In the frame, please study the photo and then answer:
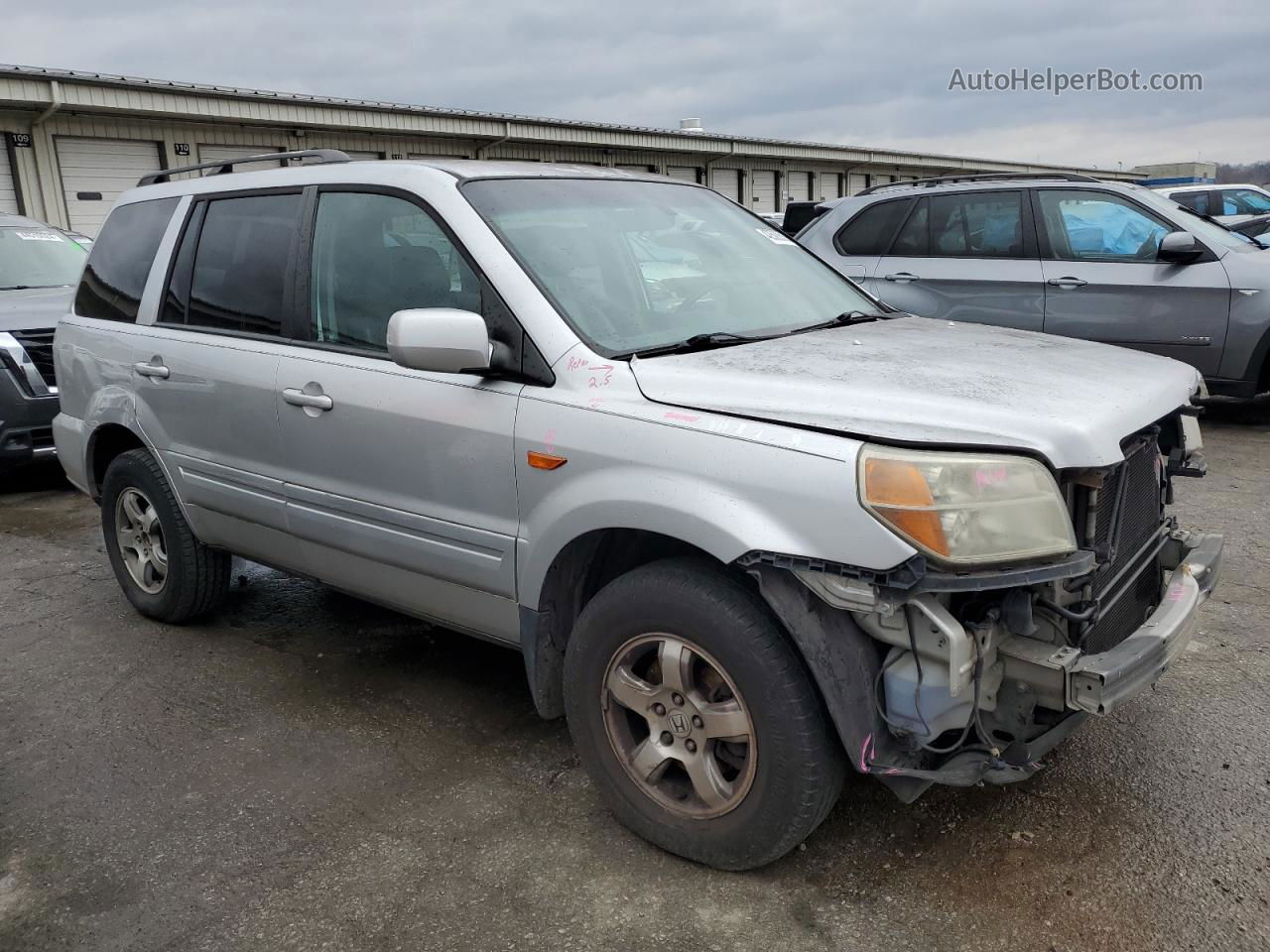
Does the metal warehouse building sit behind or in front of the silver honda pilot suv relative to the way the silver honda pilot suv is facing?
behind

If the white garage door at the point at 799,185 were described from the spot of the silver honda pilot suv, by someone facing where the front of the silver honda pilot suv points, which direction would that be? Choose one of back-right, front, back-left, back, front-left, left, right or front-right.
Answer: back-left

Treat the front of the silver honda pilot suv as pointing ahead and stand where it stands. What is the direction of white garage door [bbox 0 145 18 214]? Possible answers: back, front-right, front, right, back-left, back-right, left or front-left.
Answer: back

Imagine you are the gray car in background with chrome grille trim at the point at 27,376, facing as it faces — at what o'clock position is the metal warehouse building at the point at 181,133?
The metal warehouse building is roughly at 8 o'clock from the gray car in background with chrome grille trim.

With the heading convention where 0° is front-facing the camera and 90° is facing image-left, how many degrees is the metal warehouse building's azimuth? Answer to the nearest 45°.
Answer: approximately 315°

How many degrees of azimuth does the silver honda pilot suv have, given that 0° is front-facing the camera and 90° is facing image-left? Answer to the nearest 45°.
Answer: approximately 315°
